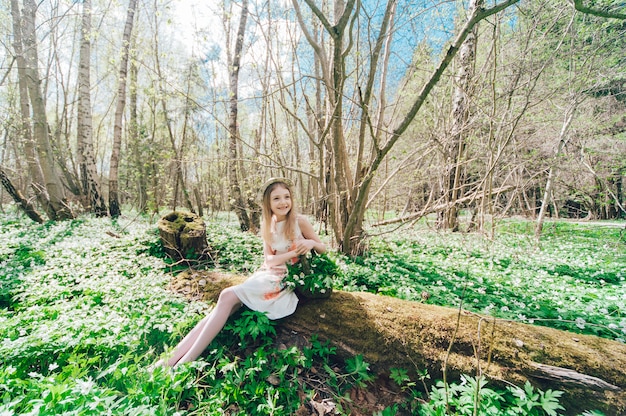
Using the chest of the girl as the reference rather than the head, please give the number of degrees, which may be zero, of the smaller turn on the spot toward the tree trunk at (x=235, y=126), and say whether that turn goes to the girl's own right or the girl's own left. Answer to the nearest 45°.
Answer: approximately 180°

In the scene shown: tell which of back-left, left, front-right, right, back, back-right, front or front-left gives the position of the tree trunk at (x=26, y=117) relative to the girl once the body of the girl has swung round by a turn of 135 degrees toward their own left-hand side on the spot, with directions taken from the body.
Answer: left

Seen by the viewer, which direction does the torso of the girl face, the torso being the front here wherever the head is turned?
toward the camera

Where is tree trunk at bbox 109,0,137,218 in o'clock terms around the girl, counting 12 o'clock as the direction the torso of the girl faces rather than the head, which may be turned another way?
The tree trunk is roughly at 5 o'clock from the girl.

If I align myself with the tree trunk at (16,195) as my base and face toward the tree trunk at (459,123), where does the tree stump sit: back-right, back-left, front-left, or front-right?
front-right

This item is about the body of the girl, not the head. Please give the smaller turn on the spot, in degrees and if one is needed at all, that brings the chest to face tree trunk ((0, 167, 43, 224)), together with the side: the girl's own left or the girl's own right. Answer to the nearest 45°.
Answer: approximately 135° to the girl's own right

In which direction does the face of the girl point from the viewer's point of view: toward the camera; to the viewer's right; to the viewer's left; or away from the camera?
toward the camera

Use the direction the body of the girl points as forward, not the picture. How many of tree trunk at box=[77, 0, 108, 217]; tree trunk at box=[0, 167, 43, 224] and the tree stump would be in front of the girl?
0

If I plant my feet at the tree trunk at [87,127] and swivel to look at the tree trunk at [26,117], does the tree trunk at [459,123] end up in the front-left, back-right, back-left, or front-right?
back-left

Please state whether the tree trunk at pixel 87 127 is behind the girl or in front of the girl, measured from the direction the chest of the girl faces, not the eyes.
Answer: behind
